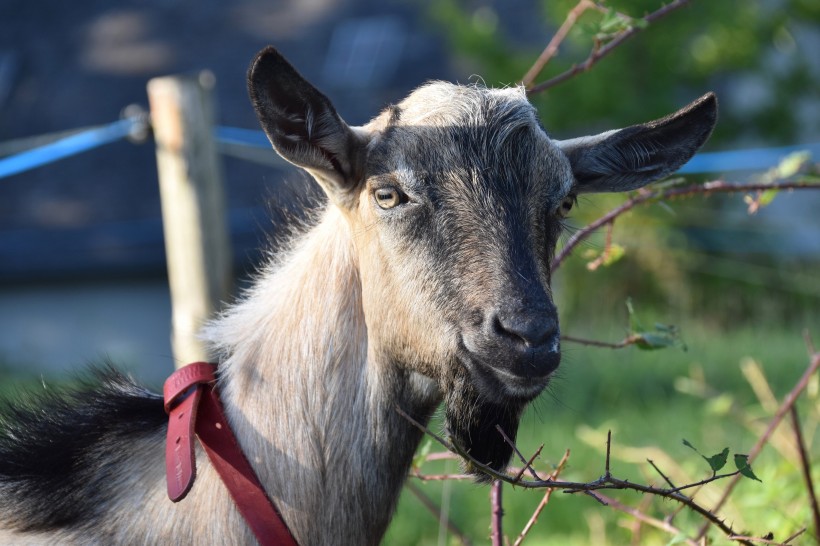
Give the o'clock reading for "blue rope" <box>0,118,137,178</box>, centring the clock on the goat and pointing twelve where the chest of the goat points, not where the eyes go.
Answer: The blue rope is roughly at 7 o'clock from the goat.

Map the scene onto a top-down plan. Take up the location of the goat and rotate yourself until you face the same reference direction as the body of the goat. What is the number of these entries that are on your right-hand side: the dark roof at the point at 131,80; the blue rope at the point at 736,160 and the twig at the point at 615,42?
0

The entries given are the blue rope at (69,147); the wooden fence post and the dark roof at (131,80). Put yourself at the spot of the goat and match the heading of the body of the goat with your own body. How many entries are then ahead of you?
0

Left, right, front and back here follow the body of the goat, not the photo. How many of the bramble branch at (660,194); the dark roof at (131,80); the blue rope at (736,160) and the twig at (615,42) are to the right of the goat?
0

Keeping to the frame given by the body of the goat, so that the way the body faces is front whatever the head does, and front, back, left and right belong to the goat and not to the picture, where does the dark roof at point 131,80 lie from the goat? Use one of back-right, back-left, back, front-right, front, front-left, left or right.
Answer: back-left

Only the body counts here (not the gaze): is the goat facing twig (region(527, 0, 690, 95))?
no

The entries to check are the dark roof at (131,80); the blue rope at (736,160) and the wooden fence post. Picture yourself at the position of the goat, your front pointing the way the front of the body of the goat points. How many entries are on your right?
0

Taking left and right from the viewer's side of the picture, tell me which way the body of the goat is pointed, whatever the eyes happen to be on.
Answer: facing the viewer and to the right of the viewer

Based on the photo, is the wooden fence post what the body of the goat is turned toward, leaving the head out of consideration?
no

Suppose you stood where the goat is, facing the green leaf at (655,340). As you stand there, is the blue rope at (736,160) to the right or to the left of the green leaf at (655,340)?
left

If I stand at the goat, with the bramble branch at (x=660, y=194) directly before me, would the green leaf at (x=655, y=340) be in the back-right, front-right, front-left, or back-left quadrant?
front-right

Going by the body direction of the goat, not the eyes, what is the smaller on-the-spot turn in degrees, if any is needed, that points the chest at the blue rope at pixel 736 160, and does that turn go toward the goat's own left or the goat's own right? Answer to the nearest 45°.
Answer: approximately 90° to the goat's own left

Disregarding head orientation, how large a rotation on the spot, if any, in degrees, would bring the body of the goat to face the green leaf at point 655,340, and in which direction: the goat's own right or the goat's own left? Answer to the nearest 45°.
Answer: approximately 45° to the goat's own left
